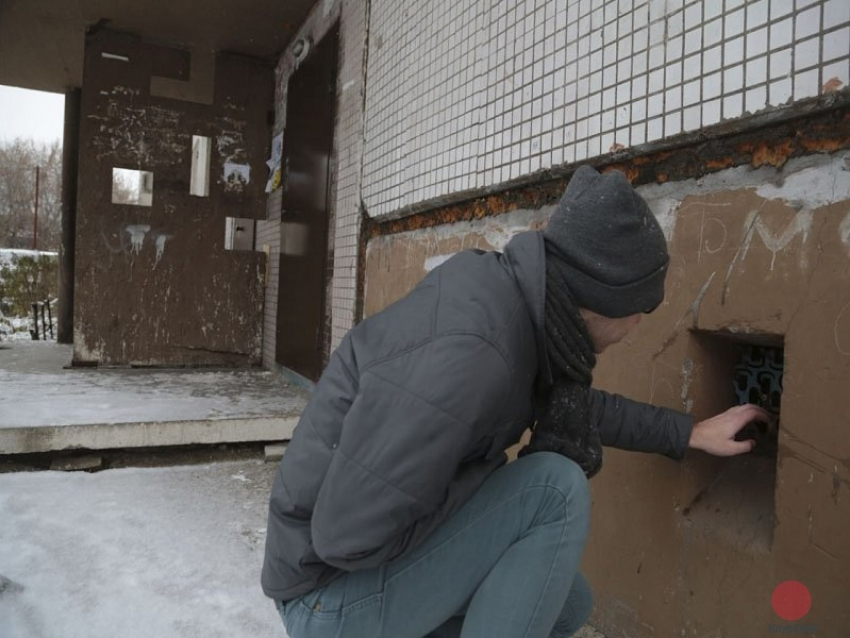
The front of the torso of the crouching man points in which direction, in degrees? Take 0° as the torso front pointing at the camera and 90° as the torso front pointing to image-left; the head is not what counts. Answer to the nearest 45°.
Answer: approximately 270°

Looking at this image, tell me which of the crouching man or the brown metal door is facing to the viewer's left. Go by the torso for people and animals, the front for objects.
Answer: the brown metal door

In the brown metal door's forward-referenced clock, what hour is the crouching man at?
The crouching man is roughly at 9 o'clock from the brown metal door.

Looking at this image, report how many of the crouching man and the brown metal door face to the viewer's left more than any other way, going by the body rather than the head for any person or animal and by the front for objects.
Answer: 1

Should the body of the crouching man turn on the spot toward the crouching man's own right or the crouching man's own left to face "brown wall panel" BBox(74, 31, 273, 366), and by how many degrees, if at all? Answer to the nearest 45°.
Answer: approximately 135° to the crouching man's own left

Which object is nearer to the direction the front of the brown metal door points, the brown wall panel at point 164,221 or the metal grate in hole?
the brown wall panel

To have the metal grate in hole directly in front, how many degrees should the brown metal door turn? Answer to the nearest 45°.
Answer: approximately 90° to its left

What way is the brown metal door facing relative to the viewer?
to the viewer's left

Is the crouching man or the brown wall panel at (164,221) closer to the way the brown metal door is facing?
the brown wall panel

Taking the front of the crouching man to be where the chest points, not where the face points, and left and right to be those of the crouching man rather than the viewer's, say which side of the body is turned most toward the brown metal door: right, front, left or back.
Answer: left

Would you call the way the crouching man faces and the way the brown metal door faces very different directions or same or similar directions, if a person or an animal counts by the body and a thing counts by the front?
very different directions
